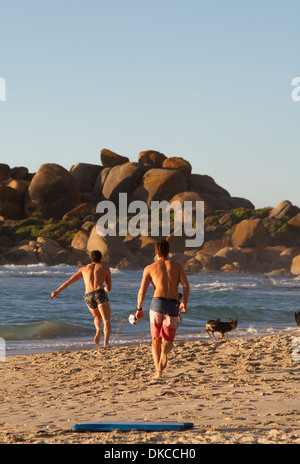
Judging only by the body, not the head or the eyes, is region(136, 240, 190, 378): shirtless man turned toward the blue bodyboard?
no

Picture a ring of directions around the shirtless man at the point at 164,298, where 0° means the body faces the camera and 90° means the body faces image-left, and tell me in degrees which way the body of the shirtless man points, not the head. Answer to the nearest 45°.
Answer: approximately 180°
